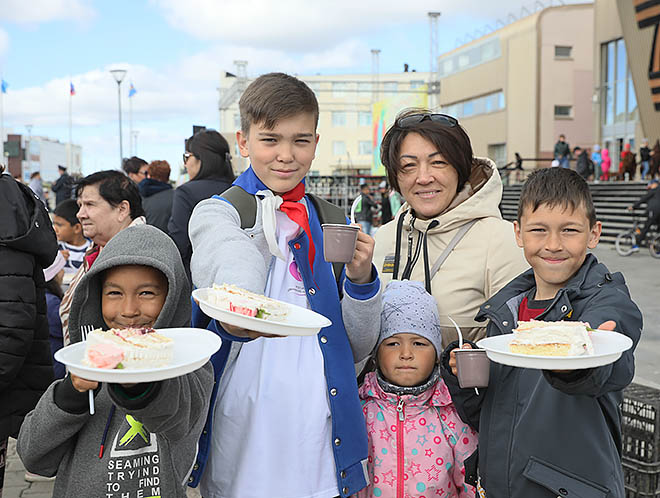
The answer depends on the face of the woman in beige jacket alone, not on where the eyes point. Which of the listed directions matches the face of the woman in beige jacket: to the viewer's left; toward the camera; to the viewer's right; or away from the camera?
toward the camera

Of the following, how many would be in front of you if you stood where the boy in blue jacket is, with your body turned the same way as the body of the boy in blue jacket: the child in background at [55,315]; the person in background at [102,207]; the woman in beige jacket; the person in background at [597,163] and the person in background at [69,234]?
0

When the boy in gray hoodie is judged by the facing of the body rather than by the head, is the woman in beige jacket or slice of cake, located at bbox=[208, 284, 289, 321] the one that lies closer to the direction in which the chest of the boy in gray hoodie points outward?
the slice of cake

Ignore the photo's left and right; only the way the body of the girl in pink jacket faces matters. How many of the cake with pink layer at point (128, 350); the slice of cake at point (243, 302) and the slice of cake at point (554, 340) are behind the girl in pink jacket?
0

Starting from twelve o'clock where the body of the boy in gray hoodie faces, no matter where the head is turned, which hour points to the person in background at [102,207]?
The person in background is roughly at 6 o'clock from the boy in gray hoodie.

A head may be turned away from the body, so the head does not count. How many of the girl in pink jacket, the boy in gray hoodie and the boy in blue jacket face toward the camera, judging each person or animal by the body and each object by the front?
3

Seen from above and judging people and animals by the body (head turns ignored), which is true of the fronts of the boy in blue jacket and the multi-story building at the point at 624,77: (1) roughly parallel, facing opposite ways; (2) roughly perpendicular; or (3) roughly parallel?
roughly perpendicular

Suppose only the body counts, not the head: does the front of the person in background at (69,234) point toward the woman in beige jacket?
no

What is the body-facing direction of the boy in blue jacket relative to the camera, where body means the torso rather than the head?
toward the camera

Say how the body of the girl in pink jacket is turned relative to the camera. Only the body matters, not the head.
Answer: toward the camera

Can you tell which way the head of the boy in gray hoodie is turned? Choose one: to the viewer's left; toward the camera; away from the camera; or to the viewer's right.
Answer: toward the camera

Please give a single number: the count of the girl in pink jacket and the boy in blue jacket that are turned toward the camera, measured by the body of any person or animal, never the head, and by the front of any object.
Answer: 2

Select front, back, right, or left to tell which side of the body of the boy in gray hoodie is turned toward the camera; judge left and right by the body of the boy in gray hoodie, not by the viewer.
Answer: front

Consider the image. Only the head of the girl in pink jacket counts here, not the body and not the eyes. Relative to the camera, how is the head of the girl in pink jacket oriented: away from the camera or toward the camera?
toward the camera

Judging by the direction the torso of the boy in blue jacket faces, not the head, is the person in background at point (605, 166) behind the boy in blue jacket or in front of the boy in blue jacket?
behind

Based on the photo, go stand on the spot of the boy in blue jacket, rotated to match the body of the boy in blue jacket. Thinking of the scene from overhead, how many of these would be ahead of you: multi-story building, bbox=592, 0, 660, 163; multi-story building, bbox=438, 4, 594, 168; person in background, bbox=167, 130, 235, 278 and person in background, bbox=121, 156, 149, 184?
0

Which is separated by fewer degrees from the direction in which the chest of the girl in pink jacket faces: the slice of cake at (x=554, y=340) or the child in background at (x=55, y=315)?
the slice of cake
